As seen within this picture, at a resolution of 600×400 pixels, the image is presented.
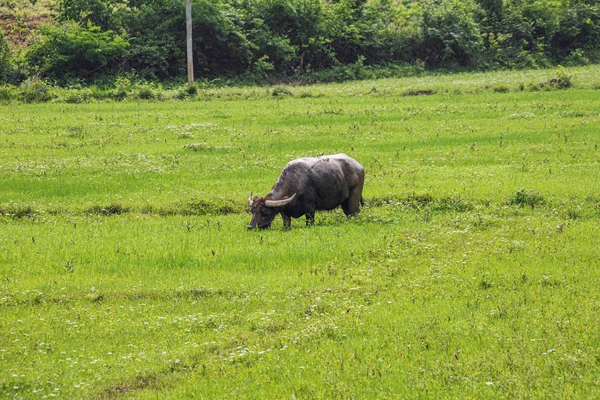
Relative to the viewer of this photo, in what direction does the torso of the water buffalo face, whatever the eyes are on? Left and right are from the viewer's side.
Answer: facing the viewer and to the left of the viewer

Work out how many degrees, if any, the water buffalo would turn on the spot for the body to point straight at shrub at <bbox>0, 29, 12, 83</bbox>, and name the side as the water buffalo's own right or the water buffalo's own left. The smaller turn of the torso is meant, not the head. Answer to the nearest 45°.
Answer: approximately 90° to the water buffalo's own right

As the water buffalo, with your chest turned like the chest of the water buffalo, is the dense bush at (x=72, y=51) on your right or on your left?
on your right
